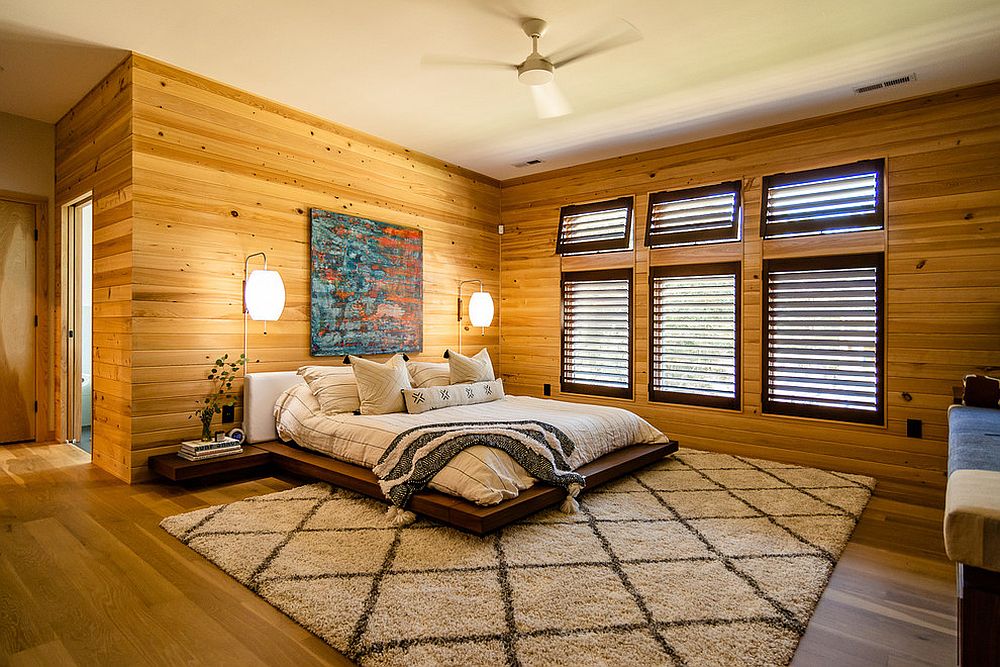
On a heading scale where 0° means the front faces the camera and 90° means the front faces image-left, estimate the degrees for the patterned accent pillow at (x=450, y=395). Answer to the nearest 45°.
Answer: approximately 315°

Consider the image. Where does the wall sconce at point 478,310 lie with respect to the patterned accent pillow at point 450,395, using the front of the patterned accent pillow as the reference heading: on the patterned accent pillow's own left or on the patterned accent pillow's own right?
on the patterned accent pillow's own left

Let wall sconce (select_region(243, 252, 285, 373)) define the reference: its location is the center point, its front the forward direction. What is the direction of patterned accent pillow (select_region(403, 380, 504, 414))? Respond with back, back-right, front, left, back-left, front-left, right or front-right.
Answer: front-left

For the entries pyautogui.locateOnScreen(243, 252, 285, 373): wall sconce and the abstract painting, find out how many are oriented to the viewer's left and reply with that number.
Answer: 0

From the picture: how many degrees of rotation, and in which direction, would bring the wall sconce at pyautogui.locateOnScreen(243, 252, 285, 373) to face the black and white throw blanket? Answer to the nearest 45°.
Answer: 0° — it already faces it

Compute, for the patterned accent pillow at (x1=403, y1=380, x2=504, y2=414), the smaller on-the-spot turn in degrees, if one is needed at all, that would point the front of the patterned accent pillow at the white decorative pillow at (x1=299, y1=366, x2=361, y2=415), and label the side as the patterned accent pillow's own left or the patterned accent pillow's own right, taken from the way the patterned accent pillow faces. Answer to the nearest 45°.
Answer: approximately 135° to the patterned accent pillow's own right

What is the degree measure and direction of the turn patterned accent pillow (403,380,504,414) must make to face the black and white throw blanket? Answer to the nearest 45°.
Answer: approximately 45° to its right

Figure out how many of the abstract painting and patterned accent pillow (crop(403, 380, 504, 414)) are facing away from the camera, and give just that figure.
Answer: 0

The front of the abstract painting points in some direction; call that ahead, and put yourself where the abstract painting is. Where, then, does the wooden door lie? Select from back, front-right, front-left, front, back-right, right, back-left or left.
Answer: back-right

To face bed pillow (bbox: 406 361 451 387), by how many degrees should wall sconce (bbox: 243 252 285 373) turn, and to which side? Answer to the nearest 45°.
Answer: approximately 45° to its left

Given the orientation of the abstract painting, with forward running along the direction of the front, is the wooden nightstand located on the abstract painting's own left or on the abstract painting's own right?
on the abstract painting's own right
